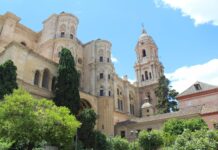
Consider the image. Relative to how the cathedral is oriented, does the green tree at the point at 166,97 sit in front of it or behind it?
in front
